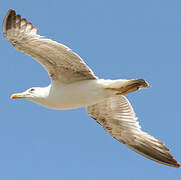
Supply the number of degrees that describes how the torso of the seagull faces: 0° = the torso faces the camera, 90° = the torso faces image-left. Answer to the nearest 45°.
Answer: approximately 90°
